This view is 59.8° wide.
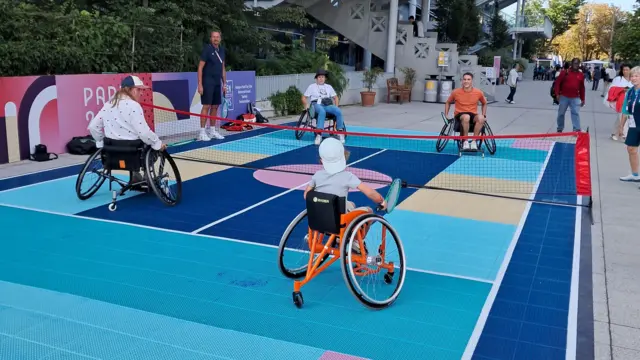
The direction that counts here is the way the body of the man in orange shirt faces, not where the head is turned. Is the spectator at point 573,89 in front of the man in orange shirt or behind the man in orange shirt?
behind

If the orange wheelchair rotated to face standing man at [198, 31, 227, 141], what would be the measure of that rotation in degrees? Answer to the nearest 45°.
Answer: approximately 45° to its left

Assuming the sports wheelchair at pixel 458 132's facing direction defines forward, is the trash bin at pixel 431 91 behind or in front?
behind

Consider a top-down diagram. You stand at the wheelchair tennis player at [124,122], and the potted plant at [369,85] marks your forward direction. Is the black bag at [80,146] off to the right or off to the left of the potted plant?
left

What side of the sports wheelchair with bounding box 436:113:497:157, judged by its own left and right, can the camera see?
front

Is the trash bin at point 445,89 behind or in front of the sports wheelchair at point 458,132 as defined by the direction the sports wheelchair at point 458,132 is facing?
behind

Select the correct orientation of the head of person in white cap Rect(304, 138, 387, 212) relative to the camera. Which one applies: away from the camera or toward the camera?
away from the camera

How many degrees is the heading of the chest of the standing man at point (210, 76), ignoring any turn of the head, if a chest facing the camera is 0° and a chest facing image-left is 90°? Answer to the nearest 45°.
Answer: approximately 315°

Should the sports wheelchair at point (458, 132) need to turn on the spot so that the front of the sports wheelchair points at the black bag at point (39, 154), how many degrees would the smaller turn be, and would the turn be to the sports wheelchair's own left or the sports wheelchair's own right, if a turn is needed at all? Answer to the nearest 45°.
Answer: approximately 45° to the sports wheelchair's own right

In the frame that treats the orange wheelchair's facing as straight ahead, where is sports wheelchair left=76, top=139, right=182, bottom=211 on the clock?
The sports wheelchair is roughly at 9 o'clock from the orange wheelchair.

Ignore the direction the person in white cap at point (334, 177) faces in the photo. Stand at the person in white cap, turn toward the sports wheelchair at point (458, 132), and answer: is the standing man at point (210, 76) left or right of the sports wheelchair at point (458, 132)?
left

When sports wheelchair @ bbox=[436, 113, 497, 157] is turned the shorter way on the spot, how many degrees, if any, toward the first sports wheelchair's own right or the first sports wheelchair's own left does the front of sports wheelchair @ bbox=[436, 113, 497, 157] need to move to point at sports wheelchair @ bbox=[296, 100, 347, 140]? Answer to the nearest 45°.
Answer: approximately 90° to the first sports wheelchair's own right

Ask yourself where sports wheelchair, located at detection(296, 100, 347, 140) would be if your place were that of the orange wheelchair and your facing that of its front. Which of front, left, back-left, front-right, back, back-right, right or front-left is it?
front-left

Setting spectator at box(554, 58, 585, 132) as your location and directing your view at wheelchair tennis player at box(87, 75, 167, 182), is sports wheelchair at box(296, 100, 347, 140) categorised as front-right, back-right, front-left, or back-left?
front-right

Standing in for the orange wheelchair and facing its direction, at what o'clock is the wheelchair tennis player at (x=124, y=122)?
The wheelchair tennis player is roughly at 9 o'clock from the orange wheelchair.

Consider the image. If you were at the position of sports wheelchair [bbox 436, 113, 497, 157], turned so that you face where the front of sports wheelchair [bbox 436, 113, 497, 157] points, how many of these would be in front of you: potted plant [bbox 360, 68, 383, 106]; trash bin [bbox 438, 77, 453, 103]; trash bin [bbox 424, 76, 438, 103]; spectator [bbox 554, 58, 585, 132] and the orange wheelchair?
1
